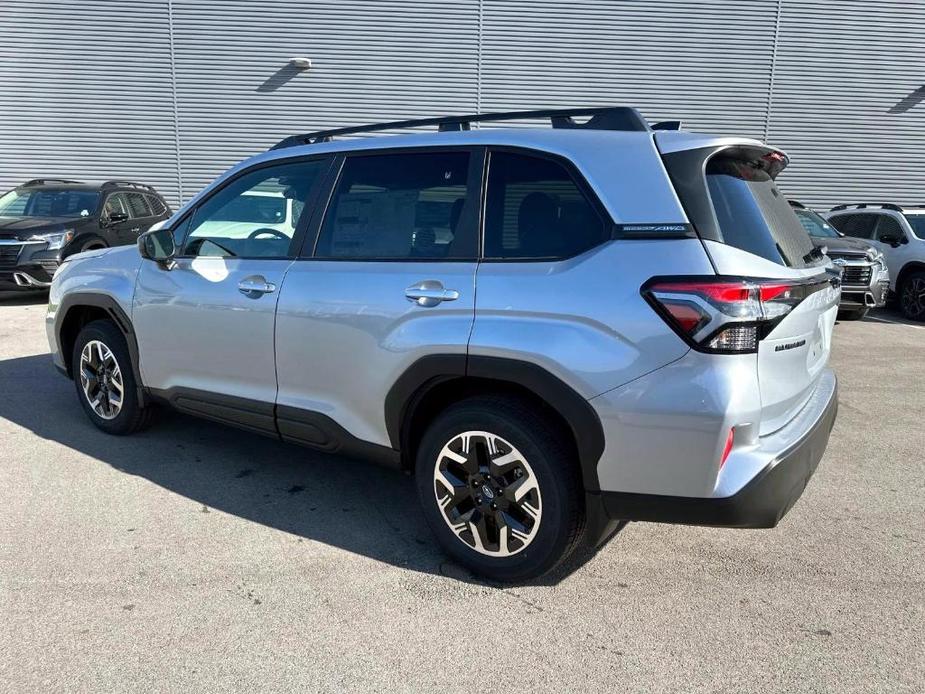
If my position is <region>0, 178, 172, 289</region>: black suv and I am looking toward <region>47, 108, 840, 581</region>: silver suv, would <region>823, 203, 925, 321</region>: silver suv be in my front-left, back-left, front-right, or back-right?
front-left

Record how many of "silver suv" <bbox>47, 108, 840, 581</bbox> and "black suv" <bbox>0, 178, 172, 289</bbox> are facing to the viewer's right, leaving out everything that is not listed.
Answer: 0

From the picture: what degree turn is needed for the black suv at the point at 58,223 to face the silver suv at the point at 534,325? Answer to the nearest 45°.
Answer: approximately 45° to its left

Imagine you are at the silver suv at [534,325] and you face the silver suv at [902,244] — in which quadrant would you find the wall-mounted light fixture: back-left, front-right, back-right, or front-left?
front-left

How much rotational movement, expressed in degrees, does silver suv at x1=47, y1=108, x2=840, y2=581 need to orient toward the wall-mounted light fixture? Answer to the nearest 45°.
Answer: approximately 45° to its right

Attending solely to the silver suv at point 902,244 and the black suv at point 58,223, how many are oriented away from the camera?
0

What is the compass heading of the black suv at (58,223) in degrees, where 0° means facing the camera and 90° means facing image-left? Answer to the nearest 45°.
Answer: approximately 45°

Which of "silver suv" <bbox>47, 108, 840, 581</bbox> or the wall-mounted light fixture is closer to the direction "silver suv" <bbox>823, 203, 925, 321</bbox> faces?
the silver suv

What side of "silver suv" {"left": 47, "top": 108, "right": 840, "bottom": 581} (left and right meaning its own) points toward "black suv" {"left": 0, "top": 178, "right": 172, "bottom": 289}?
front

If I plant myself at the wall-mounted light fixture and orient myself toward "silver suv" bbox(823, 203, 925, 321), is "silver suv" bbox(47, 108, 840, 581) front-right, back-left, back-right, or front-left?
front-right

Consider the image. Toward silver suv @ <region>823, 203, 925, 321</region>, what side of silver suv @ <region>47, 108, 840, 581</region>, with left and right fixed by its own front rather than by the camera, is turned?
right

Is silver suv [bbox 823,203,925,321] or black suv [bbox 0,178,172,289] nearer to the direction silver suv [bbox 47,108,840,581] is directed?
the black suv

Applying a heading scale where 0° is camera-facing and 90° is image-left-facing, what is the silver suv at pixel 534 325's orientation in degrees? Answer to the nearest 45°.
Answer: approximately 135°

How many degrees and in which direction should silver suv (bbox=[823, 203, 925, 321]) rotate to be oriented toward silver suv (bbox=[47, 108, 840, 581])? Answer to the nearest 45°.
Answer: approximately 45° to its right
